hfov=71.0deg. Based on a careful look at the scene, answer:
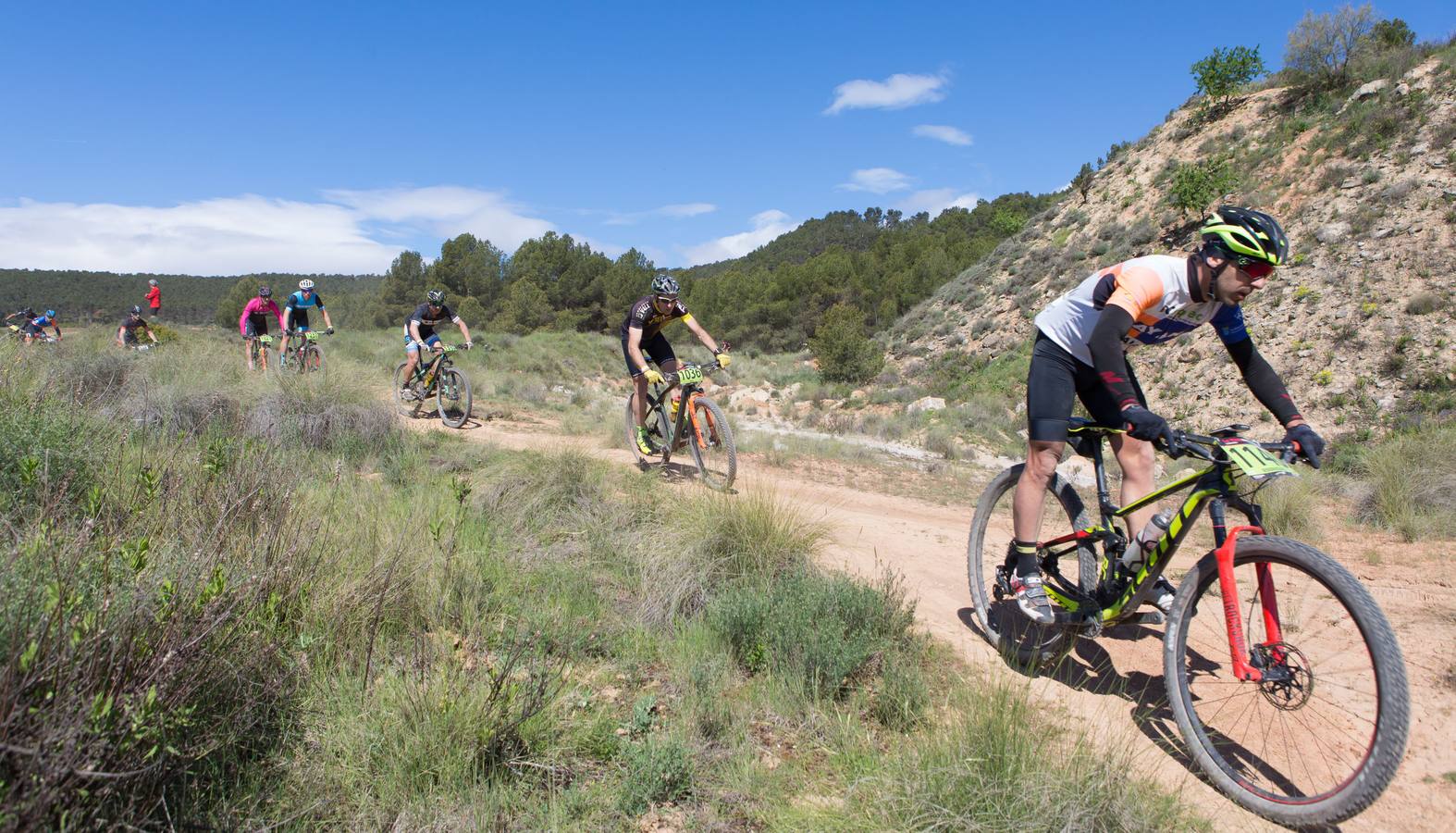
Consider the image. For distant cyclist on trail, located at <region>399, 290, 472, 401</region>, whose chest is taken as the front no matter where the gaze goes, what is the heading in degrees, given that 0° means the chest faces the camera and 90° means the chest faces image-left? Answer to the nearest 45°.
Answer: approximately 315°

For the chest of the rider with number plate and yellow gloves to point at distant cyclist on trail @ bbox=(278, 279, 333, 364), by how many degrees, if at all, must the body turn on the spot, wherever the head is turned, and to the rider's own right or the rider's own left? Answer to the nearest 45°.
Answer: approximately 180°

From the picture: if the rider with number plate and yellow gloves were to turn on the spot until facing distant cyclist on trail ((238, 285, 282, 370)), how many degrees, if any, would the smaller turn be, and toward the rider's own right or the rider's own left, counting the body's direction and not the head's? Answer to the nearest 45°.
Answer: approximately 180°

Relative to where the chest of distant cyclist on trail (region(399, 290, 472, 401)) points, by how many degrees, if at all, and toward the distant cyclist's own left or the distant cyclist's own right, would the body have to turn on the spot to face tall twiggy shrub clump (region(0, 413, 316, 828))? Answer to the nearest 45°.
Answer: approximately 45° to the distant cyclist's own right

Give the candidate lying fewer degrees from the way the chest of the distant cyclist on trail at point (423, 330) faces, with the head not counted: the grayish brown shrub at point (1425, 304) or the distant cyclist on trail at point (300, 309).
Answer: the grayish brown shrub

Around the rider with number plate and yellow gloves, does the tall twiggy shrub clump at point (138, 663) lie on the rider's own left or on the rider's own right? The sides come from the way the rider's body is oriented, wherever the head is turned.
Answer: on the rider's own right

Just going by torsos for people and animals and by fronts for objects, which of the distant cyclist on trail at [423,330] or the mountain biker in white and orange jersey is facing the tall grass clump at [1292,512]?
the distant cyclist on trail

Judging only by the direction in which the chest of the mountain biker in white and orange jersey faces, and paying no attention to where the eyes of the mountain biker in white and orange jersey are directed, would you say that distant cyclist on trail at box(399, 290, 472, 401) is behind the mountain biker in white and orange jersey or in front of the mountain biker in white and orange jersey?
behind
